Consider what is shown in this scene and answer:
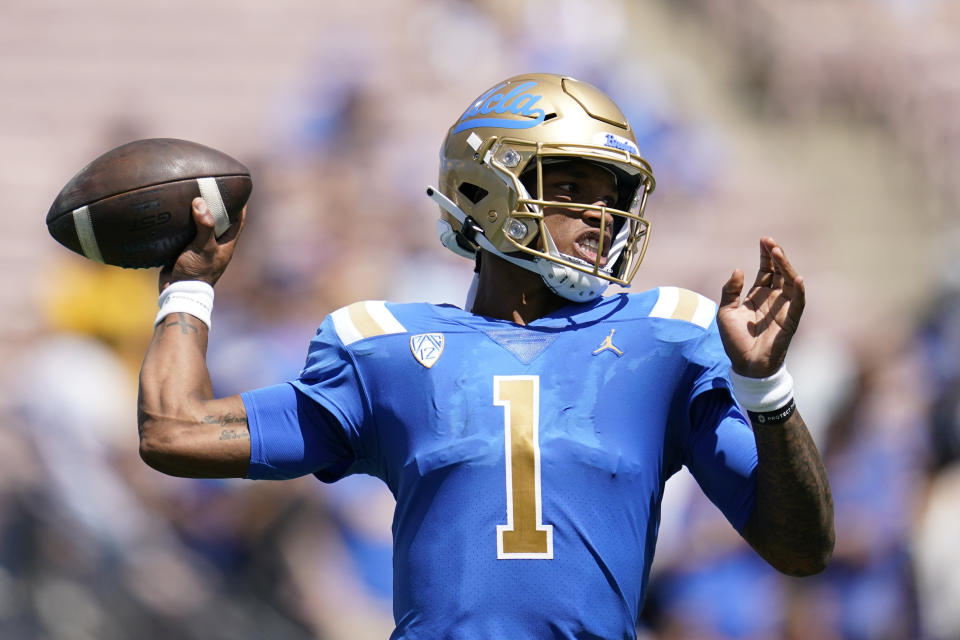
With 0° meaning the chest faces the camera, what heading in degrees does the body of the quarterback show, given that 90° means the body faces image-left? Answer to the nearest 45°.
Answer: approximately 0°
